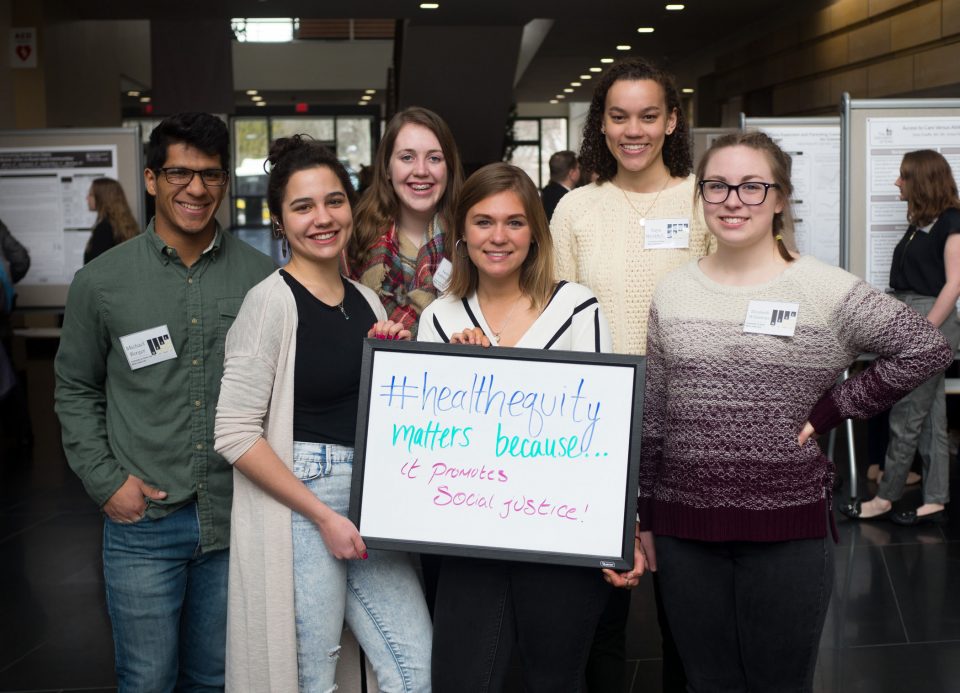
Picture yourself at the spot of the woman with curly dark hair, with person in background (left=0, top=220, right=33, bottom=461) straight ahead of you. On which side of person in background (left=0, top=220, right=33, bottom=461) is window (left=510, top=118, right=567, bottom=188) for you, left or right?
right

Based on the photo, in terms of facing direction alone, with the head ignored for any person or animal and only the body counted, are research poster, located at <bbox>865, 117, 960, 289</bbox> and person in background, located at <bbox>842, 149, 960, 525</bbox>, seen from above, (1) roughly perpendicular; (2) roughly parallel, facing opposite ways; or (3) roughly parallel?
roughly perpendicular

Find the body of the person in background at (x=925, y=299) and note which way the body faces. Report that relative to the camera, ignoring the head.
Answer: to the viewer's left

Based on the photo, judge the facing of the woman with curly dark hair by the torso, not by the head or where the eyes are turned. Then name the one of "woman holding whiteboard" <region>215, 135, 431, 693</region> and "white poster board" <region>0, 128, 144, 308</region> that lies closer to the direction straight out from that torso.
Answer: the woman holding whiteboard
